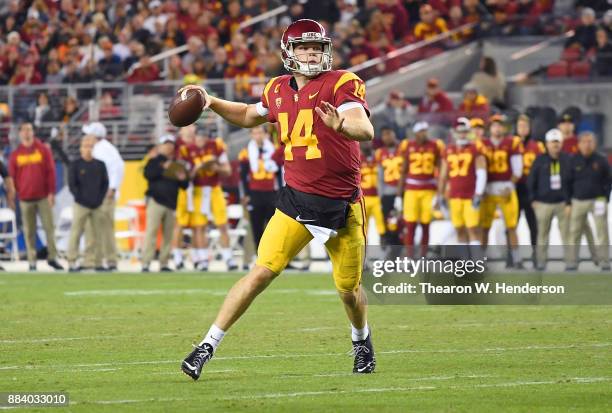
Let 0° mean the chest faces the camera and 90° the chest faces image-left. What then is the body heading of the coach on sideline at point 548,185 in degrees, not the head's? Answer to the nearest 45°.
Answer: approximately 0°

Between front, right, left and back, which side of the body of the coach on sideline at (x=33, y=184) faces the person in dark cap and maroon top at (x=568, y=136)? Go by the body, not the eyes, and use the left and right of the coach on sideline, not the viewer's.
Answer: left

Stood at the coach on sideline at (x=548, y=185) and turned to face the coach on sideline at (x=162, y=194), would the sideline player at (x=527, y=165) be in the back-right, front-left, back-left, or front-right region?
front-right

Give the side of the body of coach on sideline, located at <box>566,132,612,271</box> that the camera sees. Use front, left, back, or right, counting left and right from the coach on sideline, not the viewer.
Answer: front

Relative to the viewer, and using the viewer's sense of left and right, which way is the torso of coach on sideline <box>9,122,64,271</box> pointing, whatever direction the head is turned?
facing the viewer

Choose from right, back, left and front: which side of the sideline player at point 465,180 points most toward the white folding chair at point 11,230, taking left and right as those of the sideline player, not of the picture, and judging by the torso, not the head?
right

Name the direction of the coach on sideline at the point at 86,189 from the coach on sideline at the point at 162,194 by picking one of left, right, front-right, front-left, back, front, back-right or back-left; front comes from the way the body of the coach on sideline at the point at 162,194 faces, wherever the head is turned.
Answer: back-right

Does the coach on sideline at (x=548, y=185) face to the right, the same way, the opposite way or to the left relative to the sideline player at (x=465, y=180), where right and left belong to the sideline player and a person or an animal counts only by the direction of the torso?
the same way

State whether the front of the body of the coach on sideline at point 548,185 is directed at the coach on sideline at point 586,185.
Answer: no

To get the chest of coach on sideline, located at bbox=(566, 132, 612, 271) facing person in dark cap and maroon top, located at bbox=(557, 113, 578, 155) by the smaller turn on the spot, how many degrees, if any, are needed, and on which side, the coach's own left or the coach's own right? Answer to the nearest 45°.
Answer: approximately 180°

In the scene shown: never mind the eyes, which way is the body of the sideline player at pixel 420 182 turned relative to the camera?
toward the camera
